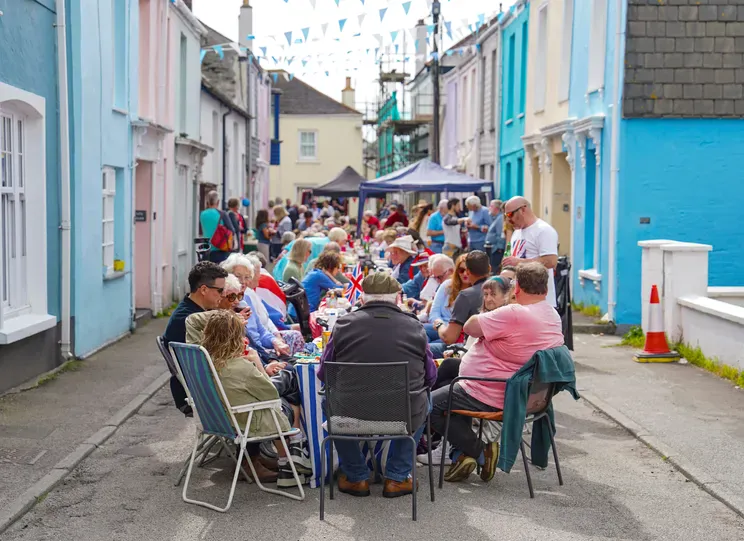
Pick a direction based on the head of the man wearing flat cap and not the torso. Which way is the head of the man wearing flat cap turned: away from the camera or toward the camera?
away from the camera

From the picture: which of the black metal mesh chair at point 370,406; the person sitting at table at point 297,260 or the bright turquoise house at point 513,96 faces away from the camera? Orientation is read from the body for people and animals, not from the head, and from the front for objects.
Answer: the black metal mesh chair

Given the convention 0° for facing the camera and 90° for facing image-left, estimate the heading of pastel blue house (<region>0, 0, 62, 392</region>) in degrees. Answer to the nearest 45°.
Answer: approximately 315°

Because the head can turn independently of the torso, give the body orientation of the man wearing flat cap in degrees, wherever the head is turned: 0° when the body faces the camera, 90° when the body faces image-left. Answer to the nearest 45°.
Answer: approximately 180°

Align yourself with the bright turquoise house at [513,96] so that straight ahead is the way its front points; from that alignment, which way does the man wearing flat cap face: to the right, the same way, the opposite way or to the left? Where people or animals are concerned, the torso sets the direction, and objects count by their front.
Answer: to the right

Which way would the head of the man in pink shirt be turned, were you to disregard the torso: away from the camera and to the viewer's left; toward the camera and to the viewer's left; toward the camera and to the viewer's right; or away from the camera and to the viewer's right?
away from the camera and to the viewer's left

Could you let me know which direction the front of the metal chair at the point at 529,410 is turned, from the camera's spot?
facing away from the viewer and to the left of the viewer

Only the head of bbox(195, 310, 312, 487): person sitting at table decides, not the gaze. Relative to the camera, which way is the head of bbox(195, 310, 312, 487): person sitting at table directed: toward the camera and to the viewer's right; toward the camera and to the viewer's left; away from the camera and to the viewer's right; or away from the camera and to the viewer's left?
away from the camera and to the viewer's right

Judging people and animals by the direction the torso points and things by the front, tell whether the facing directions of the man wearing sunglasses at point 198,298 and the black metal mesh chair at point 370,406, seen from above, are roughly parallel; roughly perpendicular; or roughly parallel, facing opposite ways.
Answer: roughly perpendicular

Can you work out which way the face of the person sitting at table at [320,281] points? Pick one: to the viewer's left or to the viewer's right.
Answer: to the viewer's right

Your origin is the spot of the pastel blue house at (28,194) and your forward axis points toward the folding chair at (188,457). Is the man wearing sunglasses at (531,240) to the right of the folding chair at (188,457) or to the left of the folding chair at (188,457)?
left

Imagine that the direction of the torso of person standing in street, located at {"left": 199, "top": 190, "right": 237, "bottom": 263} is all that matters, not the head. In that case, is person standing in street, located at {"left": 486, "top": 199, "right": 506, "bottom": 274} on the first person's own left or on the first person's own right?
on the first person's own right
